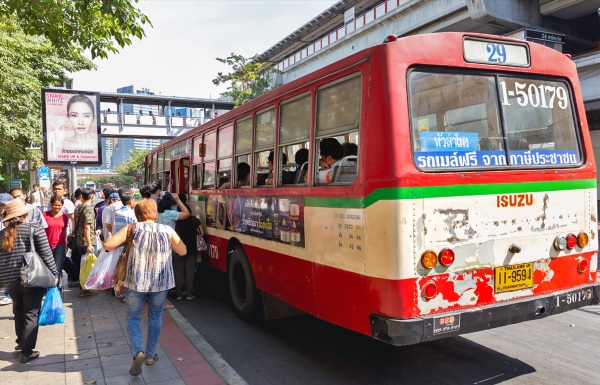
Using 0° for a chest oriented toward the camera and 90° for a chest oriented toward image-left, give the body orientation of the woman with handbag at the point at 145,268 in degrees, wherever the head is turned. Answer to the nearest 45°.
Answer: approximately 180°

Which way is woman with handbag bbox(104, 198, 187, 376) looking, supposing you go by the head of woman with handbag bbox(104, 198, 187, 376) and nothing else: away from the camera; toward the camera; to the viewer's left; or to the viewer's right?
away from the camera

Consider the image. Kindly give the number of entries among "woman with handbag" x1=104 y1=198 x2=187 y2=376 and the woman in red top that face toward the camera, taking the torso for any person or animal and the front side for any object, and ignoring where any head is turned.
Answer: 1

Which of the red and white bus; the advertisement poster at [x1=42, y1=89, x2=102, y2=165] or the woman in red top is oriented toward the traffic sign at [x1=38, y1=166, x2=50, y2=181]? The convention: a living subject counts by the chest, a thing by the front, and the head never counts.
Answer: the red and white bus

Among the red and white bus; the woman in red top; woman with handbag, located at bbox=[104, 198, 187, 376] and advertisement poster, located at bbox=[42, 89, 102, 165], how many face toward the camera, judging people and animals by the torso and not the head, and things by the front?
2

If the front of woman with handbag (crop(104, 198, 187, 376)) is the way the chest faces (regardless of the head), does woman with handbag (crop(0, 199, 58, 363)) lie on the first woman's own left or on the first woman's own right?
on the first woman's own left

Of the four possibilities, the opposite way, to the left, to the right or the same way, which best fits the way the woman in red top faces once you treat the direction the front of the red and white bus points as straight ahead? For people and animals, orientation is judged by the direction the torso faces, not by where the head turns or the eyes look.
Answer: the opposite way

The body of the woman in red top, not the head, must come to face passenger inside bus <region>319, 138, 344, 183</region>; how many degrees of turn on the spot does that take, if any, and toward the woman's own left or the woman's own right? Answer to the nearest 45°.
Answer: approximately 45° to the woman's own left

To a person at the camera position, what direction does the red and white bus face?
facing away from the viewer and to the left of the viewer

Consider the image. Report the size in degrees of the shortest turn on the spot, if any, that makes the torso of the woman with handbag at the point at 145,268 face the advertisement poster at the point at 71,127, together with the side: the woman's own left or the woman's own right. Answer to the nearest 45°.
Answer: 0° — they already face it
